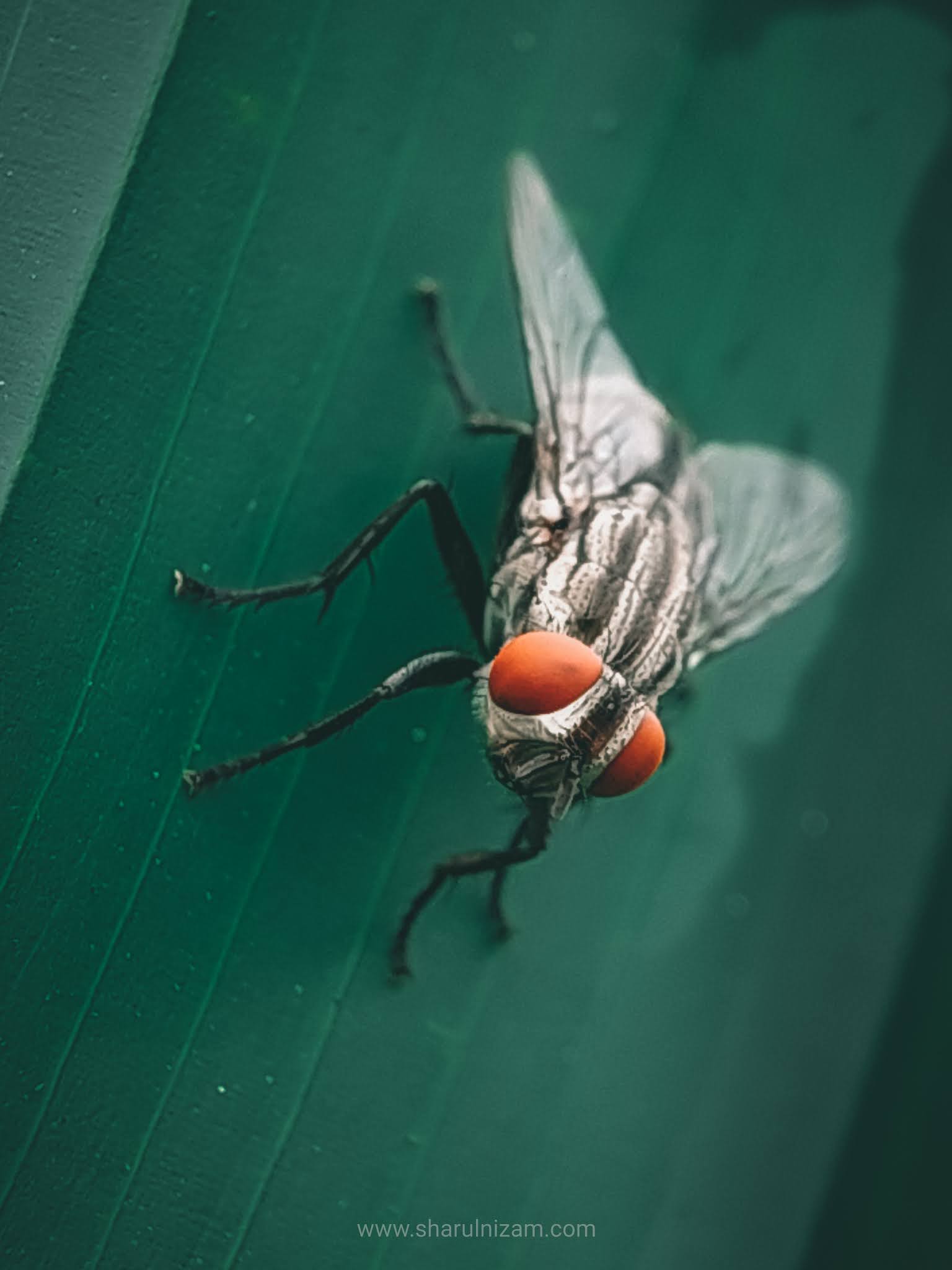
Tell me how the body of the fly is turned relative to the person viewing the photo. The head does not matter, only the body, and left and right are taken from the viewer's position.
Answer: facing the viewer and to the left of the viewer
